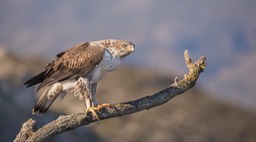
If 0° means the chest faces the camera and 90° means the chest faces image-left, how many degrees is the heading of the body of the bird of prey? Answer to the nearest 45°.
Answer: approximately 270°
